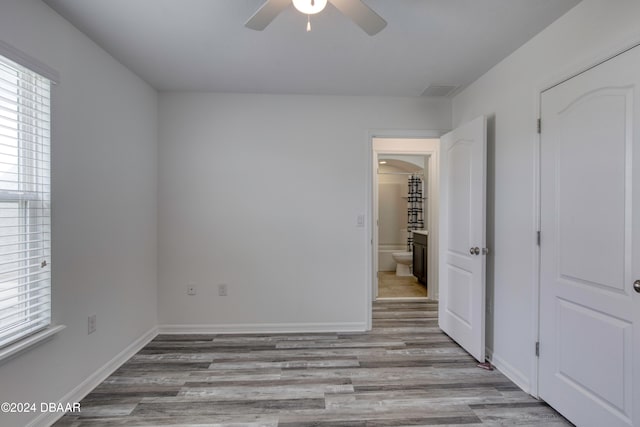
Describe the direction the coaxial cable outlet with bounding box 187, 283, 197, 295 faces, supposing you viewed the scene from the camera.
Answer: facing the viewer

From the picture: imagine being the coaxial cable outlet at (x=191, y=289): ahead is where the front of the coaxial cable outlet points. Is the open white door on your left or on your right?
on your left

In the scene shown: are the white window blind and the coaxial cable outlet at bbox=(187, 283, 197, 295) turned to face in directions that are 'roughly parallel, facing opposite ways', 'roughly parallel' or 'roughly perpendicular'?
roughly perpendicular

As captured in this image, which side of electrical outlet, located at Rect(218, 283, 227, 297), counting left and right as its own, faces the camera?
front

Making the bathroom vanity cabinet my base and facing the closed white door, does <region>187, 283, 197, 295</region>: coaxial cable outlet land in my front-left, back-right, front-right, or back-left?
front-right

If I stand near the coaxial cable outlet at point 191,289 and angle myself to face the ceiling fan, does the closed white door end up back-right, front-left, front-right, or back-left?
front-left

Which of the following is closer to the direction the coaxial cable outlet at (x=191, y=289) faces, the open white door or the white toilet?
the open white door

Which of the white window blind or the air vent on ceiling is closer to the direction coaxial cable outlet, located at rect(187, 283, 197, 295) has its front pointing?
the white window blind

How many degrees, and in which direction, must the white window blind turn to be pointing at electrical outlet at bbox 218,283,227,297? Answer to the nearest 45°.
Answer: approximately 90° to its left
